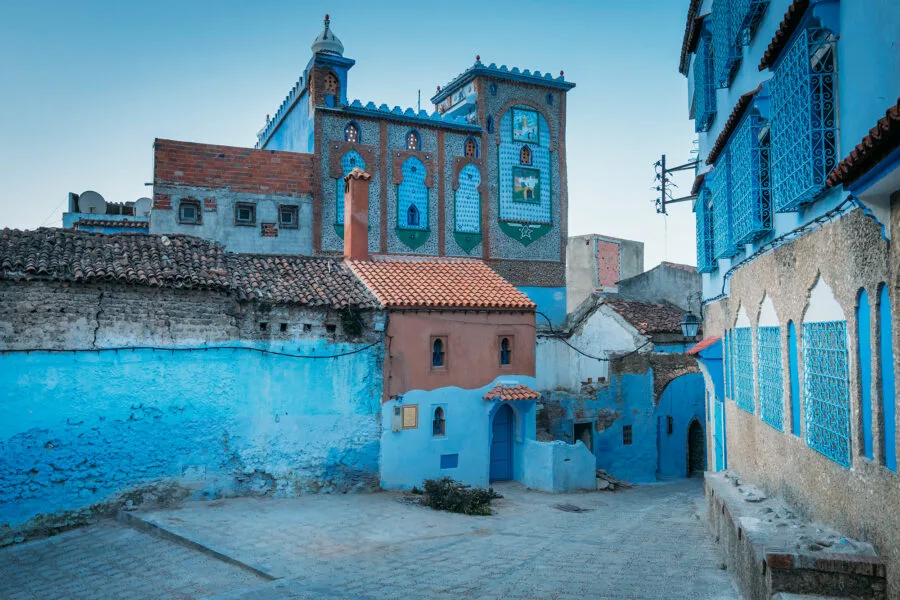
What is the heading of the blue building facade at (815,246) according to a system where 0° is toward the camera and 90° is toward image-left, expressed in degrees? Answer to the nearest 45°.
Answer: approximately 45°

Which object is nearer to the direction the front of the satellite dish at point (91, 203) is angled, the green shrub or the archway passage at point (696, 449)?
the green shrub

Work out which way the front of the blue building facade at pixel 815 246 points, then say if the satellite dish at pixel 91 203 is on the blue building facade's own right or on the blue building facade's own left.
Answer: on the blue building facade's own right

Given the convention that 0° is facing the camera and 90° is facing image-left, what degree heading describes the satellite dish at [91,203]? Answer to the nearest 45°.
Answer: approximately 0°

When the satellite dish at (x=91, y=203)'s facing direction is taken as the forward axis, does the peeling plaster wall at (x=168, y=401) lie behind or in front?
in front

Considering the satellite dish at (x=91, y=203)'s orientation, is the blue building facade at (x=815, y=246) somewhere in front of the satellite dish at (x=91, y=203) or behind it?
in front

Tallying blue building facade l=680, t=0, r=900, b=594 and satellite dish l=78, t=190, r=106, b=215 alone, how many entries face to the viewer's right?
0

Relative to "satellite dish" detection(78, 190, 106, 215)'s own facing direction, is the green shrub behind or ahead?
ahead

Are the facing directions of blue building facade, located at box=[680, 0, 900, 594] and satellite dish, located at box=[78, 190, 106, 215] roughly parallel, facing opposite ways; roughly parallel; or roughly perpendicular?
roughly perpendicular

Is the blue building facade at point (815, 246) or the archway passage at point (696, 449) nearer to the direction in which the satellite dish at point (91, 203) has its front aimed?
the blue building facade

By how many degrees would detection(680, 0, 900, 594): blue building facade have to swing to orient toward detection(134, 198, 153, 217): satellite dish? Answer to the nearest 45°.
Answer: approximately 90° to its right
